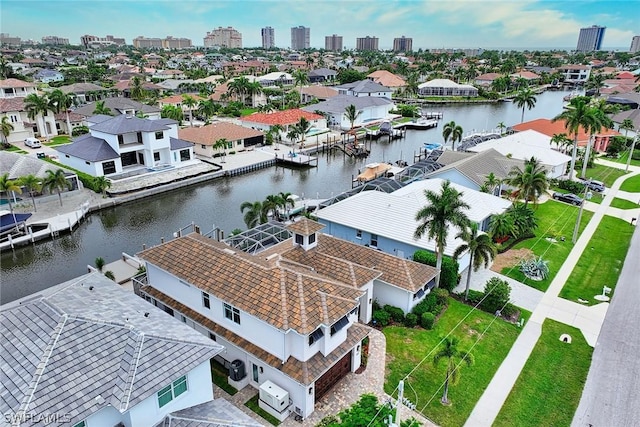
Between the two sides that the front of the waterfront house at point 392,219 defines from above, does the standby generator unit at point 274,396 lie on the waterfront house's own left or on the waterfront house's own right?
on the waterfront house's own right

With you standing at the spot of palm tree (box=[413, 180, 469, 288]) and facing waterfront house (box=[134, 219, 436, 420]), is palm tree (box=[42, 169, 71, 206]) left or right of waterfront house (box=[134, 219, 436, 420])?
right

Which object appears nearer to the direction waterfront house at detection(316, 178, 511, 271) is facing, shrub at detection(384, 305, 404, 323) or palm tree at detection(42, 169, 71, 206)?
the shrub

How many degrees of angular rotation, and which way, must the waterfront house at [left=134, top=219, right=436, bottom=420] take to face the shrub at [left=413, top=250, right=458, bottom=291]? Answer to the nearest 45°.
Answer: approximately 90° to its left

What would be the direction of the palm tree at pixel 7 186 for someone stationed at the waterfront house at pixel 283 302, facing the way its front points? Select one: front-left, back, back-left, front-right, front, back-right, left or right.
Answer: back

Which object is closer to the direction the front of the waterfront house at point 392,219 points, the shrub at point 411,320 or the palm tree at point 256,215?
the shrub

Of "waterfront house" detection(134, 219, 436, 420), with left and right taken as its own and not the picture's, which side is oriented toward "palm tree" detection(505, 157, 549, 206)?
left

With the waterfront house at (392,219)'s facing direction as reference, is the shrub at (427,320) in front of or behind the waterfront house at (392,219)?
in front

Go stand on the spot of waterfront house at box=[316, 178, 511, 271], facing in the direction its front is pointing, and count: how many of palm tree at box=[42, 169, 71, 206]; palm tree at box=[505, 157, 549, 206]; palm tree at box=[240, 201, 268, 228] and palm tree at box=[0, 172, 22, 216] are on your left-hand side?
1

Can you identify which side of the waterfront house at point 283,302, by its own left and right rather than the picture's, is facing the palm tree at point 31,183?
back

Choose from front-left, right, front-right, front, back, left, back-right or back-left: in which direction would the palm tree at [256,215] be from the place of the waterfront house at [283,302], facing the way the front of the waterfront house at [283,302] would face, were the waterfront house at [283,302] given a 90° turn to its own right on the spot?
back-right

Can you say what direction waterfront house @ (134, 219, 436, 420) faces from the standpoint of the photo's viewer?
facing the viewer and to the right of the viewer

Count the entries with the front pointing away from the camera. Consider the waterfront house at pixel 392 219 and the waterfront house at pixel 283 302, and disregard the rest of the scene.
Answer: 0
